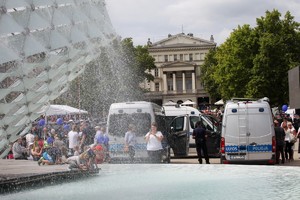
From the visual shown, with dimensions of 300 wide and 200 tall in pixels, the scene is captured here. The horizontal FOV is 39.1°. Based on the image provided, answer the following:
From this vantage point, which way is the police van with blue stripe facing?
away from the camera

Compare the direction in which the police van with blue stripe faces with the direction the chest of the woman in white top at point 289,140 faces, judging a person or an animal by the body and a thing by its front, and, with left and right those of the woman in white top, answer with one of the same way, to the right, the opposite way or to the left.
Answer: the opposite way

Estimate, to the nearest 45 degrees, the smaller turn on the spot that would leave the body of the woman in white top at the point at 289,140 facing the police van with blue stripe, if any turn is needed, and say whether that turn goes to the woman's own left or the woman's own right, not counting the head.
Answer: approximately 45° to the woman's own right

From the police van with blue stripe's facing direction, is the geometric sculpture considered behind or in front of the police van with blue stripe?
behind

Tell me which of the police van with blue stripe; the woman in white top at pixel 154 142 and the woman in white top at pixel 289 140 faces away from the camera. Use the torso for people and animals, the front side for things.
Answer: the police van with blue stripe
